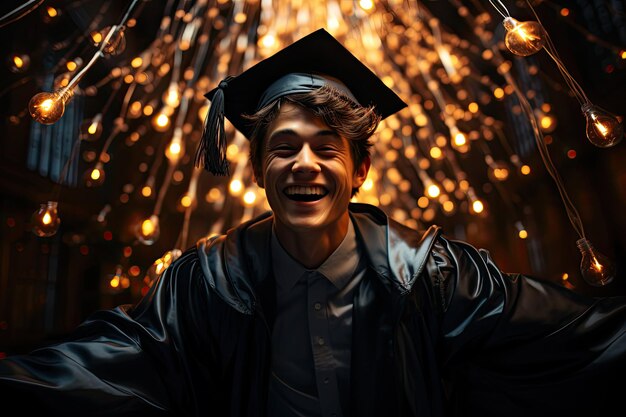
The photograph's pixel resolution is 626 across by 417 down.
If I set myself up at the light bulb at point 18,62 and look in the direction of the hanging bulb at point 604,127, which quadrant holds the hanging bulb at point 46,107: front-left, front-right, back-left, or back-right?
front-right

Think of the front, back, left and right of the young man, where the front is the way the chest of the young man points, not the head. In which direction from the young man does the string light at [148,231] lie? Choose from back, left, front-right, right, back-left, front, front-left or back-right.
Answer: back-right

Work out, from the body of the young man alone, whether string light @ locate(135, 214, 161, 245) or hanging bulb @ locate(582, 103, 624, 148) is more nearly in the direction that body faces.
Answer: the hanging bulb

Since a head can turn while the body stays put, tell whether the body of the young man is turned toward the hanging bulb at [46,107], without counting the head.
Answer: no

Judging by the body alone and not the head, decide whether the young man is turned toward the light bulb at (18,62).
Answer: no

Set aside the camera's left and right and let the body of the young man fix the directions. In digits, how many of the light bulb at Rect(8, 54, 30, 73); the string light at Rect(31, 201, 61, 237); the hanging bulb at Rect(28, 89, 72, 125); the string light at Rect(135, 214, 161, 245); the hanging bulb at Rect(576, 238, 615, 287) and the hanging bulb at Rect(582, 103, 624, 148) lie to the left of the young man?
2

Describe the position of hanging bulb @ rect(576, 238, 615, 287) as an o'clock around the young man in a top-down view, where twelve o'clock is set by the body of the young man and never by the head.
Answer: The hanging bulb is roughly at 9 o'clock from the young man.

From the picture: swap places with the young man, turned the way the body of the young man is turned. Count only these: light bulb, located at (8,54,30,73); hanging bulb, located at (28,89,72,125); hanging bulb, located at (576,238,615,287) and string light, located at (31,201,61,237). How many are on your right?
3

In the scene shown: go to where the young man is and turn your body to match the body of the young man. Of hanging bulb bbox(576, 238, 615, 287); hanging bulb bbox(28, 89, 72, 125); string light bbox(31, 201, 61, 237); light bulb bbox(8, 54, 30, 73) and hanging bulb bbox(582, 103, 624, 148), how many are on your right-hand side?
3

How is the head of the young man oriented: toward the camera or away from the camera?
toward the camera

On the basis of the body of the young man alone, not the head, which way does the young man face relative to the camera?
toward the camera

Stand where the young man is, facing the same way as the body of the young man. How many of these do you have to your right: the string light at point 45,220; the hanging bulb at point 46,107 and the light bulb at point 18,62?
3

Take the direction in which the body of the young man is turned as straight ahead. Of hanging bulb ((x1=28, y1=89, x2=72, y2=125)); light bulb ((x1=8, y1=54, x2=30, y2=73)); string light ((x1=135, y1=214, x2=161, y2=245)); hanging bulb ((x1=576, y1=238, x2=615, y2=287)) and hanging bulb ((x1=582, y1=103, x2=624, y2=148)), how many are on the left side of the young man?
2
